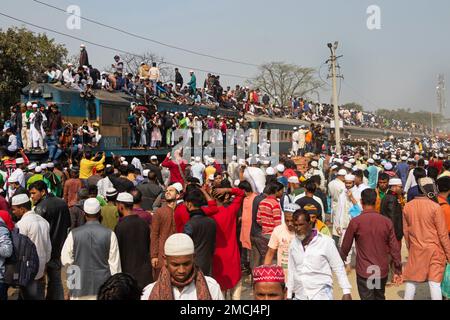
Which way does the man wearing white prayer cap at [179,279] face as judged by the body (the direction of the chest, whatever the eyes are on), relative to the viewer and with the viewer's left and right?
facing the viewer

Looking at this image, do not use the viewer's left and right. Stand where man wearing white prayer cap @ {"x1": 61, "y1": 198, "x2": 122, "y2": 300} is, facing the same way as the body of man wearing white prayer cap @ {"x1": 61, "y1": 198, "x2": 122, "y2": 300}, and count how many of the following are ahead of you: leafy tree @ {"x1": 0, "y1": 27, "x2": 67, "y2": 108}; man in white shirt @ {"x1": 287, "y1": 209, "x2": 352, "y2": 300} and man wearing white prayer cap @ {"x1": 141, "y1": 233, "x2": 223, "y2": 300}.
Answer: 1

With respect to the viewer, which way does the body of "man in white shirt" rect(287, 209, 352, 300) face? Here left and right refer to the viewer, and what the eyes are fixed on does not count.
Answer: facing the viewer and to the left of the viewer

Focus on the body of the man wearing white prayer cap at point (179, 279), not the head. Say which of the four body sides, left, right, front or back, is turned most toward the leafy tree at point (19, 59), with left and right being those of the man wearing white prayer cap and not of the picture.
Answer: back

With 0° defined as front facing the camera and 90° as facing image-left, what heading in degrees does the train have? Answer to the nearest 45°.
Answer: approximately 45°

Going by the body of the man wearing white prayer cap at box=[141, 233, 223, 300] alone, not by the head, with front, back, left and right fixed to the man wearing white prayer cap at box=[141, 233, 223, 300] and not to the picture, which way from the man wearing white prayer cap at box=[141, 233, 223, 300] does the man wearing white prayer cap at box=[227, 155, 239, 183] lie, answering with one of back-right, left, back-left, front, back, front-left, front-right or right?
back

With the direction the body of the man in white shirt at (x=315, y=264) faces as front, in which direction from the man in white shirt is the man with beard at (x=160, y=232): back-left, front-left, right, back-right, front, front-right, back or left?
right
